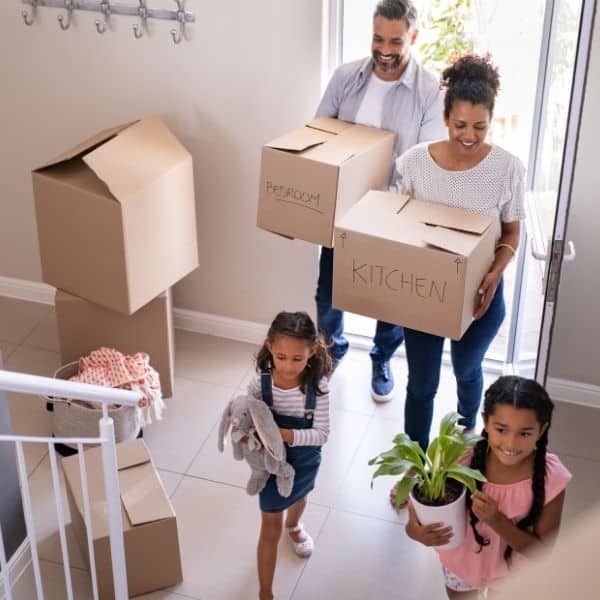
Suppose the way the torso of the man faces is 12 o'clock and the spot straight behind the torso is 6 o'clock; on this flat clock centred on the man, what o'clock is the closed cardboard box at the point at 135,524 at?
The closed cardboard box is roughly at 1 o'clock from the man.

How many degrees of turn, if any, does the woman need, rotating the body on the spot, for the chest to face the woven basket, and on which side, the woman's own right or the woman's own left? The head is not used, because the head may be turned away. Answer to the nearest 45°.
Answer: approximately 90° to the woman's own right

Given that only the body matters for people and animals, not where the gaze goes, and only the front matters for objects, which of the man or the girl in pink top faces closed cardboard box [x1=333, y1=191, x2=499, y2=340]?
the man

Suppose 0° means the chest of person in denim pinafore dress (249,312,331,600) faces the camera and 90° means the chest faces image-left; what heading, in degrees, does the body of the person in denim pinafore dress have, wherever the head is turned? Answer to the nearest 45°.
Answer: approximately 0°

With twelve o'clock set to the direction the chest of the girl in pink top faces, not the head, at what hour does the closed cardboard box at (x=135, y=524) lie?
The closed cardboard box is roughly at 2 o'clock from the girl in pink top.

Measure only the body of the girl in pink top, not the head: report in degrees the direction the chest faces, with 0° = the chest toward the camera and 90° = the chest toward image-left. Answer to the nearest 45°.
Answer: approximately 45°

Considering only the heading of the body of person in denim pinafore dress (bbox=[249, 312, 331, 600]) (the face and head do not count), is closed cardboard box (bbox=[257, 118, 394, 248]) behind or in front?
behind
